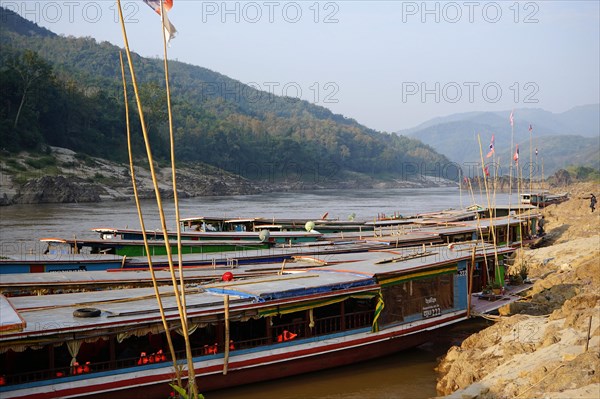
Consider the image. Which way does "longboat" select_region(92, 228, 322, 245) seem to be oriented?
to the viewer's right

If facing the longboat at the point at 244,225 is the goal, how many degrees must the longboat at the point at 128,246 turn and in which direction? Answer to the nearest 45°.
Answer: approximately 45° to its left

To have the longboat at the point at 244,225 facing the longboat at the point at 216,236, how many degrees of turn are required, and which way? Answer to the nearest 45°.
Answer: approximately 90° to its right

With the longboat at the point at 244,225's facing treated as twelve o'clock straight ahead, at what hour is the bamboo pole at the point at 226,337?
The bamboo pole is roughly at 3 o'clock from the longboat.

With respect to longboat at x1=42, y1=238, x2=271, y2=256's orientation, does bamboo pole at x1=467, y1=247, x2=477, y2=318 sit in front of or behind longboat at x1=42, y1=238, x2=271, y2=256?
in front

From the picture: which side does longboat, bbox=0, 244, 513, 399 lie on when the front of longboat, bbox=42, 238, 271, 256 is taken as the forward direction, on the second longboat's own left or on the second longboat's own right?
on the second longboat's own right

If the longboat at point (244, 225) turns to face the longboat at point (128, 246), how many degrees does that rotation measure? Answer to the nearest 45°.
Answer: approximately 135° to its right

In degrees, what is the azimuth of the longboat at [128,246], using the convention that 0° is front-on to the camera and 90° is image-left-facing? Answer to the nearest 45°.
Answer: approximately 270°

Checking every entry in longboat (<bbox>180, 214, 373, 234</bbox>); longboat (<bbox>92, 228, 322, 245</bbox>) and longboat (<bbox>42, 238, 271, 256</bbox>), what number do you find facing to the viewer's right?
3

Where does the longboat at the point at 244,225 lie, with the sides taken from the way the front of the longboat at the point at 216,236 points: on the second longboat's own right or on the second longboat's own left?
on the second longboat's own left

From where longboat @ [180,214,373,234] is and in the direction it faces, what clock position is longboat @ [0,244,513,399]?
longboat @ [0,244,513,399] is roughly at 3 o'clock from longboat @ [180,214,373,234].

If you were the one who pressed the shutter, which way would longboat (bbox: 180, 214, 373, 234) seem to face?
facing to the right of the viewer
